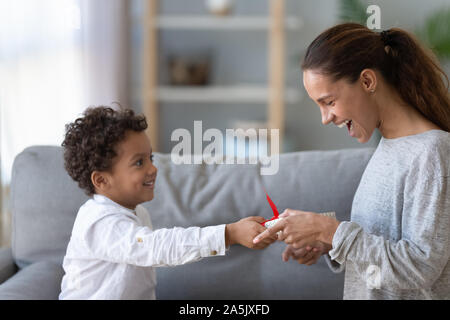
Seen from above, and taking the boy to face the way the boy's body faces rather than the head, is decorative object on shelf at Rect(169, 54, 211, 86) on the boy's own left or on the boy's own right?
on the boy's own left

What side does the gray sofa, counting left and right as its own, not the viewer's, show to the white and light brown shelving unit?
back

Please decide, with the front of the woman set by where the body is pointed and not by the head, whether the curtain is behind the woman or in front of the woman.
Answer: in front

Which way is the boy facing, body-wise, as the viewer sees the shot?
to the viewer's right

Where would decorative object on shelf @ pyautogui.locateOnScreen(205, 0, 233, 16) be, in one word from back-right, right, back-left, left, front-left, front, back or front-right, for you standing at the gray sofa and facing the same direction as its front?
back

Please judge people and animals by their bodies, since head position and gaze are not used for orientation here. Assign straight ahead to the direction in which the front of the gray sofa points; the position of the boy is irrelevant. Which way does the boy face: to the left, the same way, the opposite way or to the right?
to the left

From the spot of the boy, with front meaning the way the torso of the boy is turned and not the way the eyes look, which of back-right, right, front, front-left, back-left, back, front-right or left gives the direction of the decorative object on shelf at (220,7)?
left

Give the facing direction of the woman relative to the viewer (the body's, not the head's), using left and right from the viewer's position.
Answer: facing to the left of the viewer

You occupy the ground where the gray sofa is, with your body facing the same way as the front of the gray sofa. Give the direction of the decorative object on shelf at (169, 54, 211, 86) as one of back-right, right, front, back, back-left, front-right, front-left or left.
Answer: back

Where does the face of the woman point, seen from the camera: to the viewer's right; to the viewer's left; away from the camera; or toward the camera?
to the viewer's left

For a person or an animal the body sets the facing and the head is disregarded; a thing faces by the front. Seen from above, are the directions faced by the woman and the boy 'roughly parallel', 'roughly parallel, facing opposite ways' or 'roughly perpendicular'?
roughly parallel, facing opposite ways

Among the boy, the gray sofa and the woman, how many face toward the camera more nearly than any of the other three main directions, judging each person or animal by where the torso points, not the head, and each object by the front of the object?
1

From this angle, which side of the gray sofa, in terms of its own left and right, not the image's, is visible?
front

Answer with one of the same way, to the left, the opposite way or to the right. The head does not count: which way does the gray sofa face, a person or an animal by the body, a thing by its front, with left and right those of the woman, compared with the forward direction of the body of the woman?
to the left
